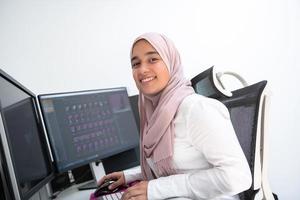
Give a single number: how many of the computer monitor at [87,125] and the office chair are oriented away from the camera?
0

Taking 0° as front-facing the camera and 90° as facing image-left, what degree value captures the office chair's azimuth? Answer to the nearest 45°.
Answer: approximately 45°

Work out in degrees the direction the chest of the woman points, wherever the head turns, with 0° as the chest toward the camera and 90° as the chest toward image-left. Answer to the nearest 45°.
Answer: approximately 45°

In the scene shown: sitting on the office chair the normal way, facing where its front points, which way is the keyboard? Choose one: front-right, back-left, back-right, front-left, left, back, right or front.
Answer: front-right

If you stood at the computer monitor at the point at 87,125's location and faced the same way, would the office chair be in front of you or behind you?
in front

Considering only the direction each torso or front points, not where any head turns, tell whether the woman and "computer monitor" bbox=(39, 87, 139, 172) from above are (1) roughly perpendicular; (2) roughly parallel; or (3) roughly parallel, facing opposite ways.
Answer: roughly perpendicular

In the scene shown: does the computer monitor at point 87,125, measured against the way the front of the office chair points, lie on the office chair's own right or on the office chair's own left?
on the office chair's own right

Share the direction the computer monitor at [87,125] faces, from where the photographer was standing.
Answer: facing the viewer and to the right of the viewer

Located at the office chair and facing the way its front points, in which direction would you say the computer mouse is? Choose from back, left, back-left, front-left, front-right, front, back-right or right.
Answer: front-right

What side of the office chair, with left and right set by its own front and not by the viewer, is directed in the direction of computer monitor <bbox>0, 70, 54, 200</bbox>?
front
